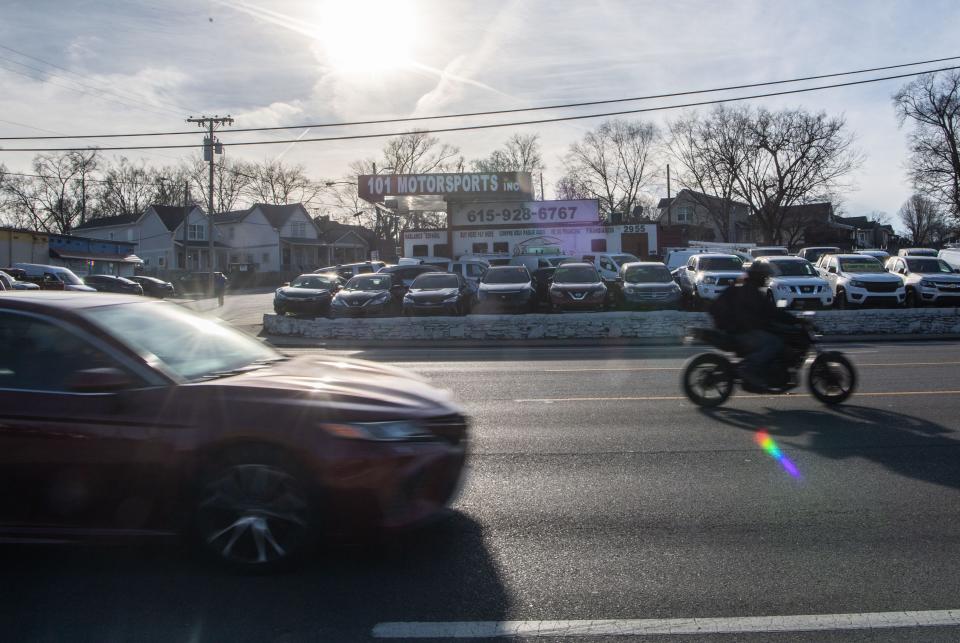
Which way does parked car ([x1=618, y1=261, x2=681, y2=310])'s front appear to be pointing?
toward the camera

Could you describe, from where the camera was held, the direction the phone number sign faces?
facing the viewer

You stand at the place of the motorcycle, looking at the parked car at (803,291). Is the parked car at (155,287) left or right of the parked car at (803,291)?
left

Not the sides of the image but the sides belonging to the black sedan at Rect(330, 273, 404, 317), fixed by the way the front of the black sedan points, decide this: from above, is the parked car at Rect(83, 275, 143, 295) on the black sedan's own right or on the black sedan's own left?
on the black sedan's own right

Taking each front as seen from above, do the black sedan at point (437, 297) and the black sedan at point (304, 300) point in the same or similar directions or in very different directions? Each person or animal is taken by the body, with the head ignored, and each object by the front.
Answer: same or similar directions

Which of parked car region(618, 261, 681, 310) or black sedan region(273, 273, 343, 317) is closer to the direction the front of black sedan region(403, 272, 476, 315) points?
the black sedan

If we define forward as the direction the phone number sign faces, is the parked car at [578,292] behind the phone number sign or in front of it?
in front

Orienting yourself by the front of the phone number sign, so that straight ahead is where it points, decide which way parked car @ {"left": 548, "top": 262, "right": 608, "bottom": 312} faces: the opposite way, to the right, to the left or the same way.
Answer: the same way

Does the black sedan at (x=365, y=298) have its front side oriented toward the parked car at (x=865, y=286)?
no

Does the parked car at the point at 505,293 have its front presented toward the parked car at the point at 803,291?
no

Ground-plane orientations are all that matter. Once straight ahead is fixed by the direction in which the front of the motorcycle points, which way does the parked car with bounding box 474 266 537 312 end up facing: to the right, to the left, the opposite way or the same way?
to the right

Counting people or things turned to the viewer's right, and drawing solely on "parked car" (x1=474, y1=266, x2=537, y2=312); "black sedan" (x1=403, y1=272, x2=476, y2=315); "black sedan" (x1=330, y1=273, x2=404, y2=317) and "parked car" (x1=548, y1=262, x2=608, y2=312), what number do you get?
0

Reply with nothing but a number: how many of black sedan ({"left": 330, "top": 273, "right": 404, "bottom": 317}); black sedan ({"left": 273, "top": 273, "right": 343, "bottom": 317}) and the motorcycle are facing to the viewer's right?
1

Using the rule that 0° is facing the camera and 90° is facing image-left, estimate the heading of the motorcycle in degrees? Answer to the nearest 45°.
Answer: approximately 270°

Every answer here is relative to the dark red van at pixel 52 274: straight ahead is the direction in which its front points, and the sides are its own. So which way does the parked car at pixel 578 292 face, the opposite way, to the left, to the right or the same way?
to the right

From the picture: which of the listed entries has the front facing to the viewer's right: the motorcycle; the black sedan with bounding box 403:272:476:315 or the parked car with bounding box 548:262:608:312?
the motorcycle

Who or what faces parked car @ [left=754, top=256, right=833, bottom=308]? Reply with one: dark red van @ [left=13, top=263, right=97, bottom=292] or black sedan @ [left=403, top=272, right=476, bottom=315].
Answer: the dark red van

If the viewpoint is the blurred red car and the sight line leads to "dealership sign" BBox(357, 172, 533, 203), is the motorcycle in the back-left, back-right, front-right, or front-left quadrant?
front-right

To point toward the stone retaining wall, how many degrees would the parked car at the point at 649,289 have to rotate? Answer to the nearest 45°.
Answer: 0° — it already faces it

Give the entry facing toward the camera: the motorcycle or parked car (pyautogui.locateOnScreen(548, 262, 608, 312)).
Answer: the parked car
